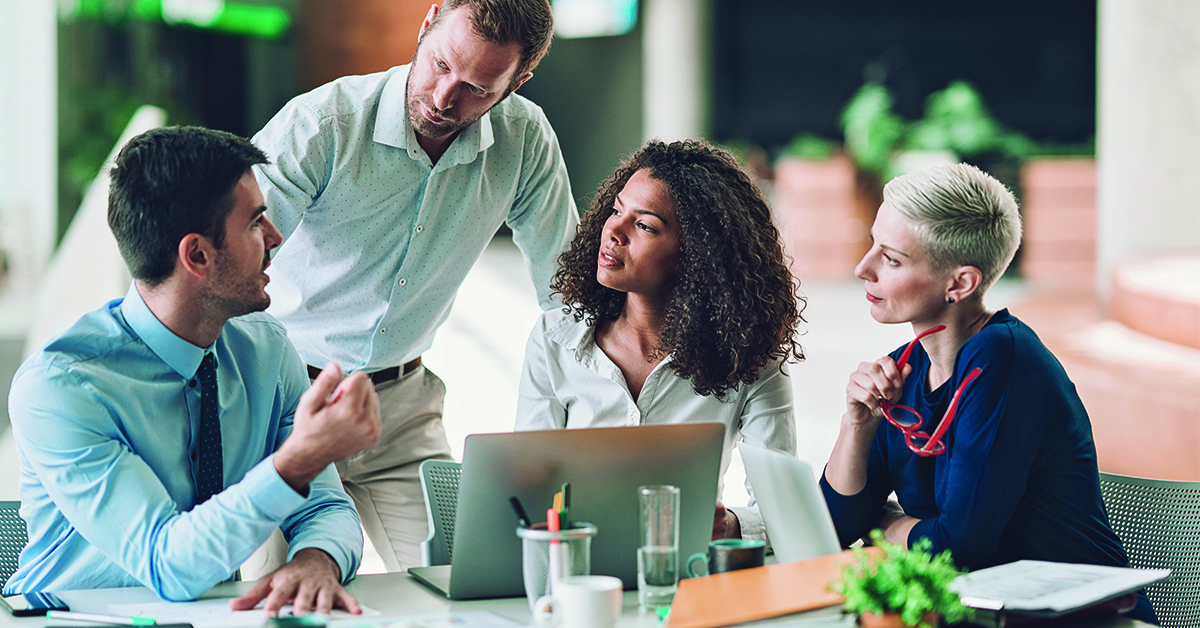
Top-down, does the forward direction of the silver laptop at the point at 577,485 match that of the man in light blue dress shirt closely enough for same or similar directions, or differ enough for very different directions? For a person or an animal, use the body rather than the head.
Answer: very different directions

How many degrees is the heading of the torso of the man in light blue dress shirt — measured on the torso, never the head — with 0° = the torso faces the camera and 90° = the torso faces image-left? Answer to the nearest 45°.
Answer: approximately 315°

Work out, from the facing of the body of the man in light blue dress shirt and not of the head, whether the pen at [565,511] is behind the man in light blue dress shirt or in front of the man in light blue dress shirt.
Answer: in front

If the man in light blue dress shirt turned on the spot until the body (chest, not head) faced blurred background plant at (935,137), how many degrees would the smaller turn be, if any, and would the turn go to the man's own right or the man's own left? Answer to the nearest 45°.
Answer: approximately 90° to the man's own left

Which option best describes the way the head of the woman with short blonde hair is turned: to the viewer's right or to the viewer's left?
to the viewer's left

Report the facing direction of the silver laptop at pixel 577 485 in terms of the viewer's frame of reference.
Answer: facing away from the viewer and to the left of the viewer

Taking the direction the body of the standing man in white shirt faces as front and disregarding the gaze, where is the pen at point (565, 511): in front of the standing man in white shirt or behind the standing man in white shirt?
in front

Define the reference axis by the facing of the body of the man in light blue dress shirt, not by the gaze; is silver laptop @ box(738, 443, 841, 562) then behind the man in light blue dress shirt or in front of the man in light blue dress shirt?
in front

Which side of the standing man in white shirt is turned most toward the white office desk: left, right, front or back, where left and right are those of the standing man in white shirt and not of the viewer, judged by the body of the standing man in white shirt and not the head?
front

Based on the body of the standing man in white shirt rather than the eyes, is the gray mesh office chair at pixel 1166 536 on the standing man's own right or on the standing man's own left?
on the standing man's own left

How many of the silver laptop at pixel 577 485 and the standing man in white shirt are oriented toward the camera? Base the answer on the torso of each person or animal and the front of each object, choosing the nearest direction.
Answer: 1

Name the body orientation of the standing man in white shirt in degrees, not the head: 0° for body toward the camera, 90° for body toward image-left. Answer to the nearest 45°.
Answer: approximately 0°

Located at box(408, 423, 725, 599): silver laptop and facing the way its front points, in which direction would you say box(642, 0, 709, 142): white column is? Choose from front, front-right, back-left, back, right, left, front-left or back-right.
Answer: front-right
